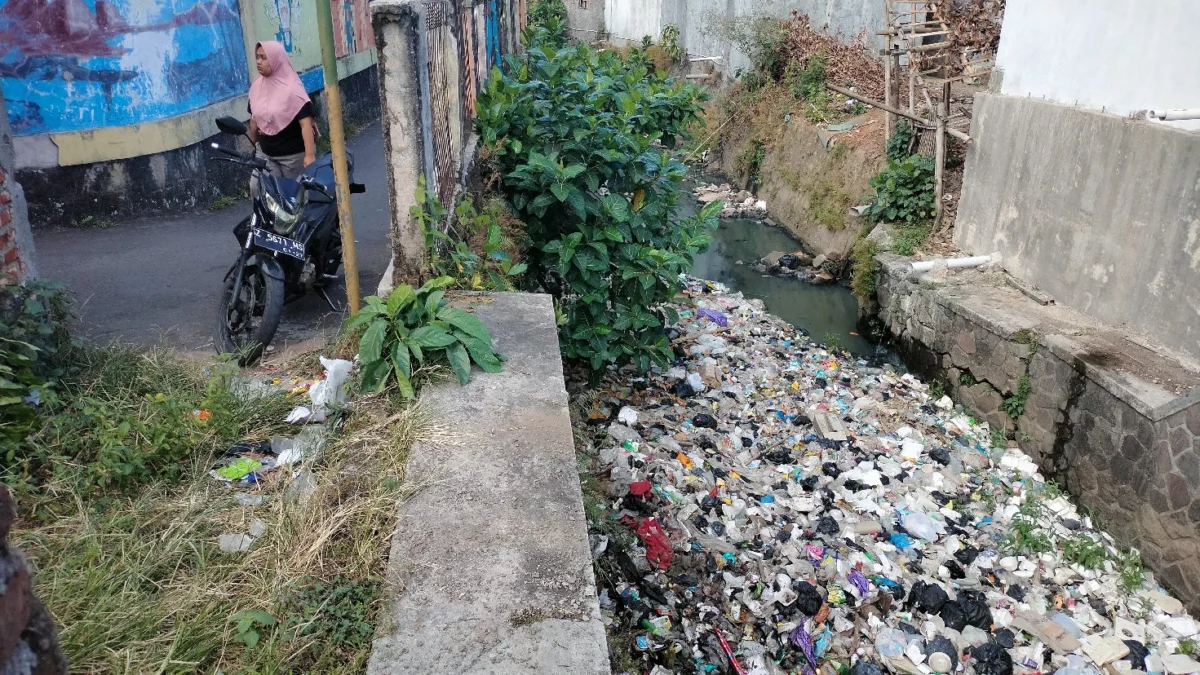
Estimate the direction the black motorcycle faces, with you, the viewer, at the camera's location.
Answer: facing the viewer and to the left of the viewer

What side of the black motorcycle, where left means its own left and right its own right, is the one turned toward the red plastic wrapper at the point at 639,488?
left

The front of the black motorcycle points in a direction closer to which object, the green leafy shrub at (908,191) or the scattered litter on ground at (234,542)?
the scattered litter on ground

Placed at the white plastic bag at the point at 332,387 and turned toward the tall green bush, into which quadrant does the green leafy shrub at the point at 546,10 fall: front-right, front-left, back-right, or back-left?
front-left

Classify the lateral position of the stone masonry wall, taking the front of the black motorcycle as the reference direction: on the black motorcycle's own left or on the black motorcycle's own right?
on the black motorcycle's own left

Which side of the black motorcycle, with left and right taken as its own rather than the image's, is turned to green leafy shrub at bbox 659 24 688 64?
back

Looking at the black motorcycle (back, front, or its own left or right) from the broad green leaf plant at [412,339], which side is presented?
left

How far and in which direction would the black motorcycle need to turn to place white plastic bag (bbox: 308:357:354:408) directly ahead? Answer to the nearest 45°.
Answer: approximately 45° to its left

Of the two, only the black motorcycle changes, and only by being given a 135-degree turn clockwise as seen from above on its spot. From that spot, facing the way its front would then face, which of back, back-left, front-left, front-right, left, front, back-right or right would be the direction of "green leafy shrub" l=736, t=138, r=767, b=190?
front-right

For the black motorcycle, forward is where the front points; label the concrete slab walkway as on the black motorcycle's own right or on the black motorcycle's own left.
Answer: on the black motorcycle's own left

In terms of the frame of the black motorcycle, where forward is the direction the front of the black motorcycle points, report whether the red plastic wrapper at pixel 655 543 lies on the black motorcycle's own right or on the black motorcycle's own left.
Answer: on the black motorcycle's own left

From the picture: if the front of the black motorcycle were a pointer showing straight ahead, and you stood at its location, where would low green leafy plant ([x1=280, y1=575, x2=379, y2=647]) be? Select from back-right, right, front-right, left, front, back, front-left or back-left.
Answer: front-left

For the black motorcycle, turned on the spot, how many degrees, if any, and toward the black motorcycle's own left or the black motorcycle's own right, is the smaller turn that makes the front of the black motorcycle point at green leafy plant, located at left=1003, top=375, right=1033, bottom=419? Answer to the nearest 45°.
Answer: approximately 135° to the black motorcycle's own left

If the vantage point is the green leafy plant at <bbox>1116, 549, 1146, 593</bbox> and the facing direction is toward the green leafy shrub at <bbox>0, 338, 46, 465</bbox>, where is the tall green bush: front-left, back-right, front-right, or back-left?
front-right

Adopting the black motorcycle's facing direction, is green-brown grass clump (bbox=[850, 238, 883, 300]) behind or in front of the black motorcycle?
behind
